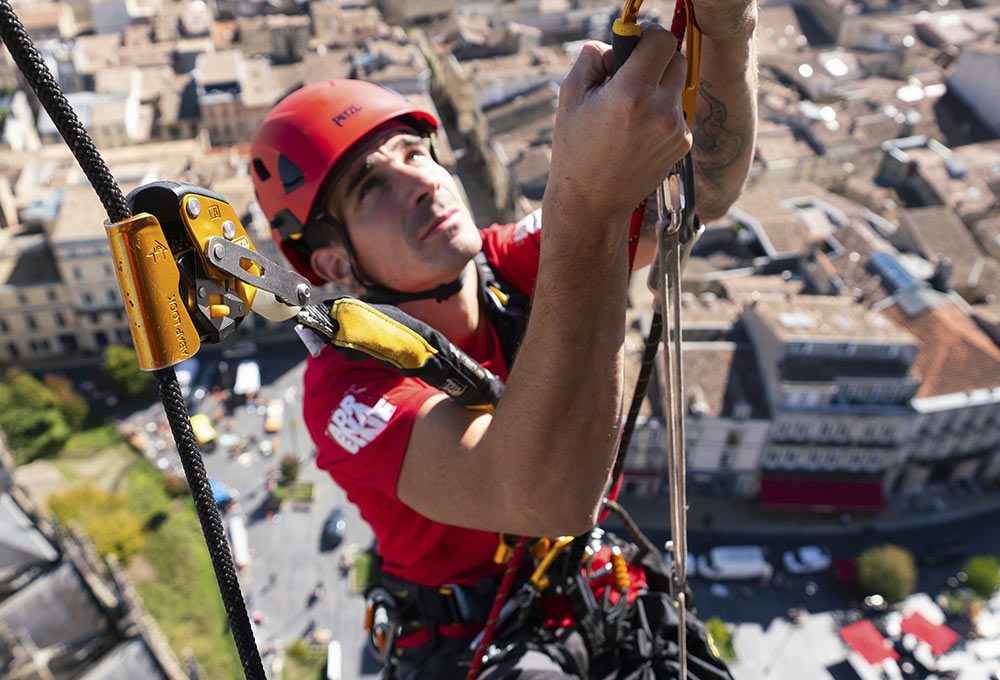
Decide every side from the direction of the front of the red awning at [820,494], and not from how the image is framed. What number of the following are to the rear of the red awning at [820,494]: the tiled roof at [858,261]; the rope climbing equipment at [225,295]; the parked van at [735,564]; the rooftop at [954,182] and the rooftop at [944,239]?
3

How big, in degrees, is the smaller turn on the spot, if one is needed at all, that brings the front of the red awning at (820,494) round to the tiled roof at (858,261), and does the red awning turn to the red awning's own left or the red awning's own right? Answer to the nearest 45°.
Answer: approximately 180°

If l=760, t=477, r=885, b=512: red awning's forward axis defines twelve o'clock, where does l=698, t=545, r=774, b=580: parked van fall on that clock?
The parked van is roughly at 1 o'clock from the red awning.

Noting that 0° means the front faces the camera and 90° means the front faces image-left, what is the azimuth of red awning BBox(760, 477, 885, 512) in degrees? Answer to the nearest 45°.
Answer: approximately 0°

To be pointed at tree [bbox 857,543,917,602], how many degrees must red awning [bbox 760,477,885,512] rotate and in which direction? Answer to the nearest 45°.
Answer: approximately 45° to its left

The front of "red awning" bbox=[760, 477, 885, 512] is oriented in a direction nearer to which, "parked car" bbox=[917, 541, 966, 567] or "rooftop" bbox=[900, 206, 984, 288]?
the parked car

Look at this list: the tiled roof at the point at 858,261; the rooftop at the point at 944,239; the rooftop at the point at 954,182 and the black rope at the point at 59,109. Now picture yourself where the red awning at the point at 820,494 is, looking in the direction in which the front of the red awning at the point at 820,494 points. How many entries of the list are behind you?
3

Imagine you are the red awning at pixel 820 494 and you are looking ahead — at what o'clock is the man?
The man is roughly at 12 o'clock from the red awning.

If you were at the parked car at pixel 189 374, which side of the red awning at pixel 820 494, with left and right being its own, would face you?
right

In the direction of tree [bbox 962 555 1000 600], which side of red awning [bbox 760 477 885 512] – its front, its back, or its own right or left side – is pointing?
left
